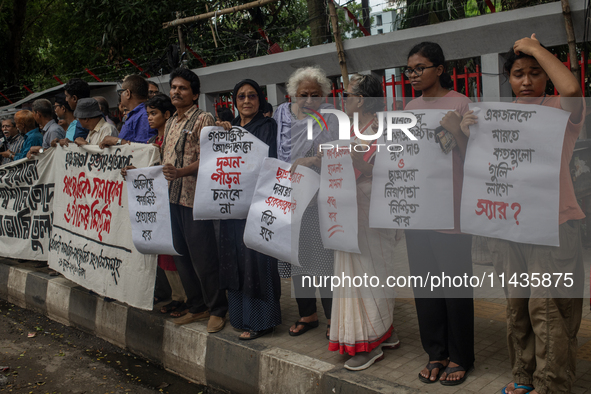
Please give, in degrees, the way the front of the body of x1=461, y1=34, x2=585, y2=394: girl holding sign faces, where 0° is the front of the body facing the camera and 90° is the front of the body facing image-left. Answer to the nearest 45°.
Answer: approximately 45°

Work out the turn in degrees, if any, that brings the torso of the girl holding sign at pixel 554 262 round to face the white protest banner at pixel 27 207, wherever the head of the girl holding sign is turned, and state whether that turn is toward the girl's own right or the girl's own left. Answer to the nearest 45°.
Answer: approximately 45° to the girl's own right

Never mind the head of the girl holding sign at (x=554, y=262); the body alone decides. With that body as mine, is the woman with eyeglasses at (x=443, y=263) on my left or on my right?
on my right

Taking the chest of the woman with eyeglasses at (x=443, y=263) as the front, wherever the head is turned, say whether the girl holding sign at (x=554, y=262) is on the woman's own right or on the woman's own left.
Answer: on the woman's own left

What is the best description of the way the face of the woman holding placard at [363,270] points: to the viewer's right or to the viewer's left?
to the viewer's left

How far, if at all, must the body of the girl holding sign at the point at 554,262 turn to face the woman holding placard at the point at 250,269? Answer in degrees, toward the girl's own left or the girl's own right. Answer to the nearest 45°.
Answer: approximately 45° to the girl's own right

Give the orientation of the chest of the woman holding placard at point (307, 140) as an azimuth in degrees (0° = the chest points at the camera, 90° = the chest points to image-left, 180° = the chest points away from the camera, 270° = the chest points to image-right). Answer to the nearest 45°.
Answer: approximately 0°

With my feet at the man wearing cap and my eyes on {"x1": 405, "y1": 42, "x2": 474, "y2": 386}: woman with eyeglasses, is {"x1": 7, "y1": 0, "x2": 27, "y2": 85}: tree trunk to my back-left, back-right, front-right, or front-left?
back-left

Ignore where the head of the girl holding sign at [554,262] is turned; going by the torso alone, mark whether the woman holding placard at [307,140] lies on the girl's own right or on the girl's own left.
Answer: on the girl's own right
